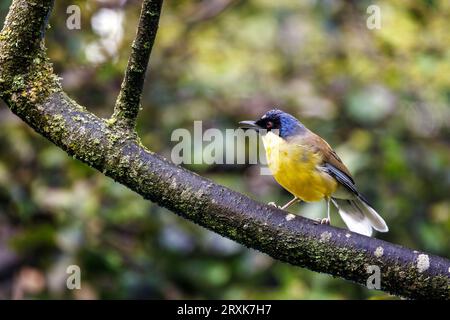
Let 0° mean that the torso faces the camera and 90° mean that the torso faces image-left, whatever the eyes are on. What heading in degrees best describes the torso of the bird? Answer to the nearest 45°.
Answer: approximately 90°
